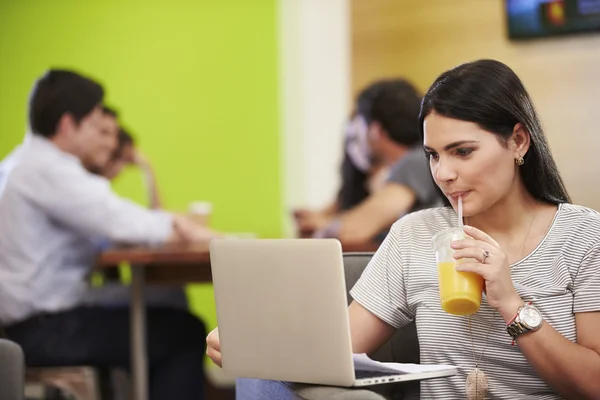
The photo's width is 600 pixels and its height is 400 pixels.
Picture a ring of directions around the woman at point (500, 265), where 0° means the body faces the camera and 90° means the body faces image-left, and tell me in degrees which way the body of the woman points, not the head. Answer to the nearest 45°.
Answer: approximately 45°

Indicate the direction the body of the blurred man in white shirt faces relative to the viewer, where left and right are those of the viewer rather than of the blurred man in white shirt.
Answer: facing to the right of the viewer

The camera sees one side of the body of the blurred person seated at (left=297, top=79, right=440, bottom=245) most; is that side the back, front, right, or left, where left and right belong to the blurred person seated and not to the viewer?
left

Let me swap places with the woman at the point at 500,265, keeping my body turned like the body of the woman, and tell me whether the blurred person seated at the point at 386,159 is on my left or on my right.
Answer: on my right

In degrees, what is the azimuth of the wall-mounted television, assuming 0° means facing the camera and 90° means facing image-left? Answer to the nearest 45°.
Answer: approximately 45°

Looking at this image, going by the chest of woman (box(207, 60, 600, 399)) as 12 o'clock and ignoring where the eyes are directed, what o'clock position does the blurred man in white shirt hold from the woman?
The blurred man in white shirt is roughly at 3 o'clock from the woman.

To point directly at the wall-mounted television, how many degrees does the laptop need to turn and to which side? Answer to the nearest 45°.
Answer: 0° — it already faces it

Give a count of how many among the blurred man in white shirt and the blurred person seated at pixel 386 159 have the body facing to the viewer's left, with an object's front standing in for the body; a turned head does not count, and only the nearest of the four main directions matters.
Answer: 1

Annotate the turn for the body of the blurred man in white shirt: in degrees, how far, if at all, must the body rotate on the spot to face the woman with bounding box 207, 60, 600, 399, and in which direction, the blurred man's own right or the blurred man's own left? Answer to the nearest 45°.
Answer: approximately 45° to the blurred man's own right

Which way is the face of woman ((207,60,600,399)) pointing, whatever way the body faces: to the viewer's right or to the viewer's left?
to the viewer's left

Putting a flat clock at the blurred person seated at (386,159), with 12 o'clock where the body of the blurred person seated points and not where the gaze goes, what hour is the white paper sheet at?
The white paper sheet is roughly at 9 o'clock from the blurred person seated.
